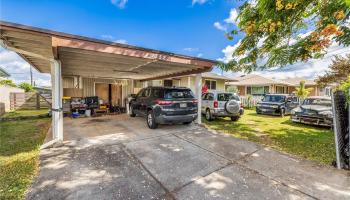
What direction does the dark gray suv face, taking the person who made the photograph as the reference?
facing away from the viewer and to the left of the viewer

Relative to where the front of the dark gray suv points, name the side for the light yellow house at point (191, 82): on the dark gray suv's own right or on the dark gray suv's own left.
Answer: on the dark gray suv's own right

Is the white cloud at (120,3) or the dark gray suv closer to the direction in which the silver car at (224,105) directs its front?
the white cloud

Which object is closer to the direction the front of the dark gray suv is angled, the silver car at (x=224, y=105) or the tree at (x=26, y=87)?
the tree

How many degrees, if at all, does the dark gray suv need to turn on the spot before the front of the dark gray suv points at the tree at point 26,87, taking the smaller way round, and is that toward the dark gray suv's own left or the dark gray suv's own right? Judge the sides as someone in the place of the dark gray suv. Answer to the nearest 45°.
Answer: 0° — it already faces it

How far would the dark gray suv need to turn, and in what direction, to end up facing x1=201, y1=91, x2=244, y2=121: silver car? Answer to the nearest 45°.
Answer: approximately 90° to its right

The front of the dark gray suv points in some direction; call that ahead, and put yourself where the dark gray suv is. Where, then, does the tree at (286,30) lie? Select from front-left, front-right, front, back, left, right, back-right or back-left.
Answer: back

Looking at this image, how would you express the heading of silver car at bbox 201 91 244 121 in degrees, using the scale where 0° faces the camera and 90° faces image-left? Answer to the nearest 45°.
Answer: approximately 135°

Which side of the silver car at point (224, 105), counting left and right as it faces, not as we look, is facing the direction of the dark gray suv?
left

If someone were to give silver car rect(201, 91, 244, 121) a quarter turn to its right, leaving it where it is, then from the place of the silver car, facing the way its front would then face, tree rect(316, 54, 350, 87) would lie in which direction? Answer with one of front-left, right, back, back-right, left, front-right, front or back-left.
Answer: front

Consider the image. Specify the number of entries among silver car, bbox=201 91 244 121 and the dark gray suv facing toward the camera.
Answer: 0

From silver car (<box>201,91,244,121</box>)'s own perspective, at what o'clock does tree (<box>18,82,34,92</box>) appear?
The tree is roughly at 11 o'clock from the silver car.
